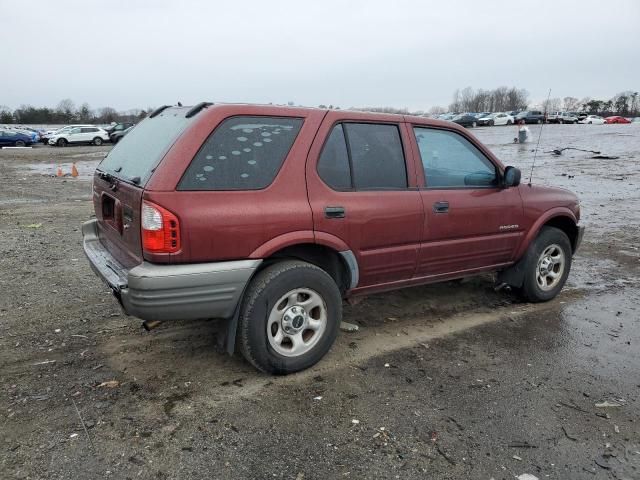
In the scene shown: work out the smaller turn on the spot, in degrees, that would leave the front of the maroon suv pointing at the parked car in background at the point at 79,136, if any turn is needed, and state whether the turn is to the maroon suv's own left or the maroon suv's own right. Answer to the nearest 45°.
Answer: approximately 90° to the maroon suv's own left

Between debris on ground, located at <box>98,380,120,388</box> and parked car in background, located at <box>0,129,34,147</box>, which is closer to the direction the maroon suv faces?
the parked car in background

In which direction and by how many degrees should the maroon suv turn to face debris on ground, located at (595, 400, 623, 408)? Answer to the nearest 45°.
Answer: approximately 45° to its right

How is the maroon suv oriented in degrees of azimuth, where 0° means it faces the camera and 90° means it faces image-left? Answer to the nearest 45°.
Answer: approximately 225°

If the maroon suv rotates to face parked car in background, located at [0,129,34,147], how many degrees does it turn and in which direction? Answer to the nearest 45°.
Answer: approximately 90° to its left

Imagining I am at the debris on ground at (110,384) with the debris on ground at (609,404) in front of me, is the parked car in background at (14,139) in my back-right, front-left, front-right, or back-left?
back-left

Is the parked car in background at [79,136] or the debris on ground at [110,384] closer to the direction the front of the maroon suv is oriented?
the parked car in background

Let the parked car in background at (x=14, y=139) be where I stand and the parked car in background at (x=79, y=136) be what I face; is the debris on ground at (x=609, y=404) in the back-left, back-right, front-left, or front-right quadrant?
front-right
